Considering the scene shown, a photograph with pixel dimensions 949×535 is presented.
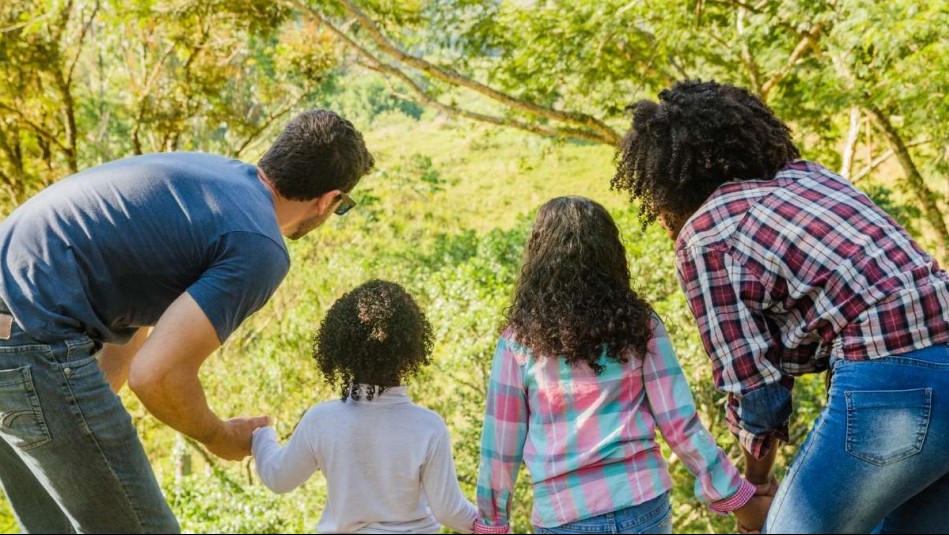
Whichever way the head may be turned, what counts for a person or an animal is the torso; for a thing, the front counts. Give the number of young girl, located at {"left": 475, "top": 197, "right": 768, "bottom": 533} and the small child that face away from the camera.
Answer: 2

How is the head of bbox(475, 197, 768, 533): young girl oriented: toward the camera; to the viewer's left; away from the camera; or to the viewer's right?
away from the camera

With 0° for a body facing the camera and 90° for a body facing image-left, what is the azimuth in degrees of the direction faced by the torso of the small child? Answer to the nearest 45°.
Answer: approximately 180°

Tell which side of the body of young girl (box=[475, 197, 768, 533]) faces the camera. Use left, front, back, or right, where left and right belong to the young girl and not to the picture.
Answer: back

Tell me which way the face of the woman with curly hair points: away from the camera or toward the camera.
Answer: away from the camera

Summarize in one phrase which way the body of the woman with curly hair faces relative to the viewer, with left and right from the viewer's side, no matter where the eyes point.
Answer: facing away from the viewer and to the left of the viewer

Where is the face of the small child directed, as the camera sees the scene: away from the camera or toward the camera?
away from the camera
